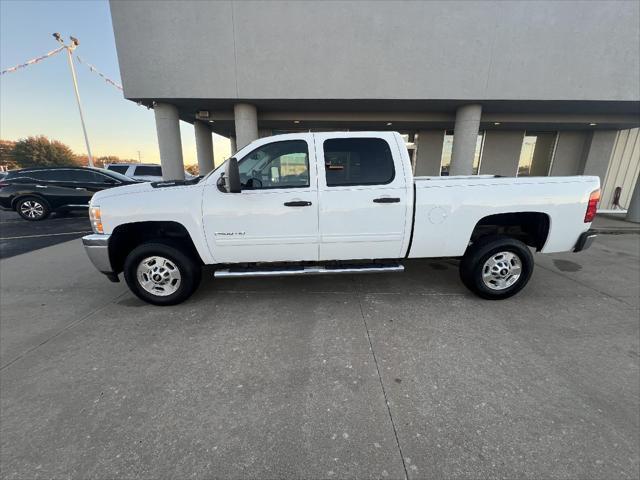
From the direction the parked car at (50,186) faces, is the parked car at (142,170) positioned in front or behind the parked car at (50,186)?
in front

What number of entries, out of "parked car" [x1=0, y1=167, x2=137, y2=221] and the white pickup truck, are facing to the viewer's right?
1

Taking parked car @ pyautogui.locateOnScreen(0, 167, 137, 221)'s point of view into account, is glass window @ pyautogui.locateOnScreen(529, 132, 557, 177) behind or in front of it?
in front

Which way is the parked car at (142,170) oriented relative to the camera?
to the viewer's right

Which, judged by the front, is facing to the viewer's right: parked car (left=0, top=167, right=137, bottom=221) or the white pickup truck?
the parked car

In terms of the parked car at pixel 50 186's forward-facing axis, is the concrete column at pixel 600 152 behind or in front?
in front

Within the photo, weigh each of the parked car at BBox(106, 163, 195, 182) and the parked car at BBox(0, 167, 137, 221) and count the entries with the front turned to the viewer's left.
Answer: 0

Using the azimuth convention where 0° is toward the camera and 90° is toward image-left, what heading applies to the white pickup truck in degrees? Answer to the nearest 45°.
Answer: approximately 90°

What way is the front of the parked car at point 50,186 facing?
to the viewer's right

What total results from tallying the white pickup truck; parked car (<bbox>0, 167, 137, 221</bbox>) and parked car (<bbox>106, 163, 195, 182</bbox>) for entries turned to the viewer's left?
1
